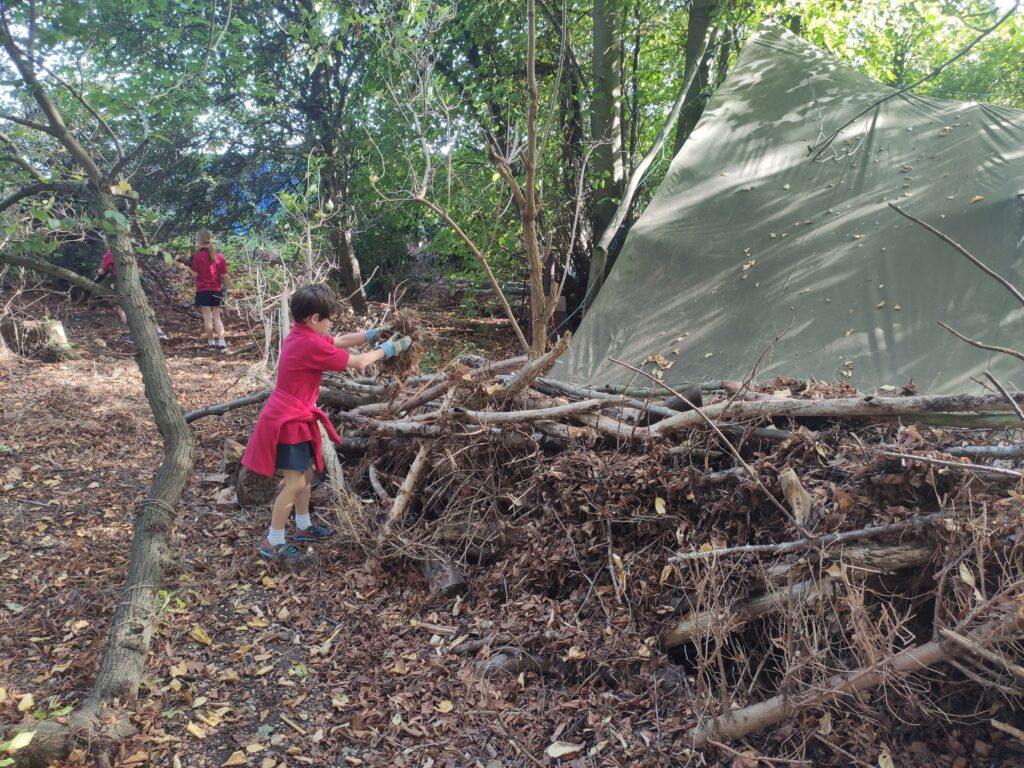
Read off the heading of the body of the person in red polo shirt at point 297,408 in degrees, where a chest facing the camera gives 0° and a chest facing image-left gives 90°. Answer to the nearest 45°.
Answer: approximately 270°

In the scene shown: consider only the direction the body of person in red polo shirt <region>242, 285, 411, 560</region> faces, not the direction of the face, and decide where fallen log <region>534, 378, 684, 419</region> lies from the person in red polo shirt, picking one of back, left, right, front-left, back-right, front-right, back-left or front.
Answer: front

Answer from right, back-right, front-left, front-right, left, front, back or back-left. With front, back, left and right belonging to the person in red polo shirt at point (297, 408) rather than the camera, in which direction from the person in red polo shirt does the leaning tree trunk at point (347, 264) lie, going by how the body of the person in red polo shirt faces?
left

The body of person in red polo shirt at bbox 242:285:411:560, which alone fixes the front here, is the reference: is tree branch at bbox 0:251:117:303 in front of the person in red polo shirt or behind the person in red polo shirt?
behind

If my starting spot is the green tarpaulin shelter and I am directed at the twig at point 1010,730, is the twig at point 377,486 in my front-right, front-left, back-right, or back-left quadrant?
front-right

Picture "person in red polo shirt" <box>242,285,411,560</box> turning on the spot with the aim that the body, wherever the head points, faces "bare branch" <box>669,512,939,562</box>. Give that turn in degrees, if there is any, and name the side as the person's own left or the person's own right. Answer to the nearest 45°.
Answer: approximately 45° to the person's own right

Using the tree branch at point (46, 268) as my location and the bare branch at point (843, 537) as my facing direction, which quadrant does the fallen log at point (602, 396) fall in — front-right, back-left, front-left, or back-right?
front-left

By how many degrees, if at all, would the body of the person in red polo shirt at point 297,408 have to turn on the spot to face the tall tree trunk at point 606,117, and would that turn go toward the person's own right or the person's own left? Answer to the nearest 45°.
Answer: approximately 45° to the person's own left

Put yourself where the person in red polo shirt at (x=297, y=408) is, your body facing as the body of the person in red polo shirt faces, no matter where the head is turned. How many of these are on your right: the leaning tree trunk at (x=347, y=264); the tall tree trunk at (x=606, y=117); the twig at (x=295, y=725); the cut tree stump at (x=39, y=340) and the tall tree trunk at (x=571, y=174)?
1

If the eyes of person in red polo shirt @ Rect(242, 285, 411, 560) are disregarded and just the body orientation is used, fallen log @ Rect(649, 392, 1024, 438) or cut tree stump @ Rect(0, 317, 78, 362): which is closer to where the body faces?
the fallen log

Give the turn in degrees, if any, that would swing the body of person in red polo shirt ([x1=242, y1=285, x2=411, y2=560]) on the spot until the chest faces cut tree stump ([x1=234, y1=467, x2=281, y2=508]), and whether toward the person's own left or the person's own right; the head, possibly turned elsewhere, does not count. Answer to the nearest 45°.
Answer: approximately 135° to the person's own left

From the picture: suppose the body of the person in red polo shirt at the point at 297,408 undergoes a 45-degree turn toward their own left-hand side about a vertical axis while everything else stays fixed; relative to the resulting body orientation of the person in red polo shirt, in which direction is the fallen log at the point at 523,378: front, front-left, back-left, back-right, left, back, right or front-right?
front-right

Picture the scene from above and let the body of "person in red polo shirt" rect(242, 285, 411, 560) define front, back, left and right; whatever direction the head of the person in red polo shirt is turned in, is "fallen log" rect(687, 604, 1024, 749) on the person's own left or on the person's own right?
on the person's own right

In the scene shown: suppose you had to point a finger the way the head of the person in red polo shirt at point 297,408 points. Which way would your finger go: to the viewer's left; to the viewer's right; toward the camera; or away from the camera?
to the viewer's right

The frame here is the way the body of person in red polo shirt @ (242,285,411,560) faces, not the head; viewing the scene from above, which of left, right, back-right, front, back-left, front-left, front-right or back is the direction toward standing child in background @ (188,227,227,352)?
left

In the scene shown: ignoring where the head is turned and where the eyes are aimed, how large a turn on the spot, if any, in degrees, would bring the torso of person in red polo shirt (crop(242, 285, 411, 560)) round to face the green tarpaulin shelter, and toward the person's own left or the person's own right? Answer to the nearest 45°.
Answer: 0° — they already face it

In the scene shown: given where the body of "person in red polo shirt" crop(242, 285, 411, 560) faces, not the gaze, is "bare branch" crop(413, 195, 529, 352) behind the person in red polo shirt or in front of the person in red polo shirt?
in front
